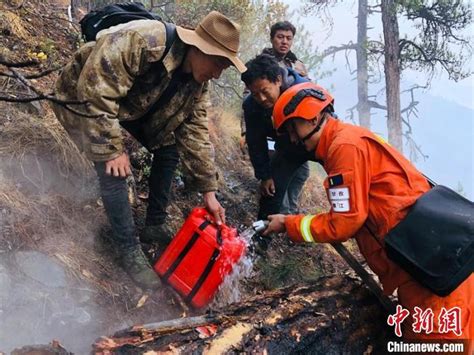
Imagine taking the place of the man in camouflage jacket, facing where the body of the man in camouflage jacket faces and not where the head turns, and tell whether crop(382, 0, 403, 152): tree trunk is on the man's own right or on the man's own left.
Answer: on the man's own left

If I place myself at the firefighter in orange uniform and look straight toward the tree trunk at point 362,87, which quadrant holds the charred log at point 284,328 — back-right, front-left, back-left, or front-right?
back-left

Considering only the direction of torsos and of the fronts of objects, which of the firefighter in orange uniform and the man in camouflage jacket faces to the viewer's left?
the firefighter in orange uniform

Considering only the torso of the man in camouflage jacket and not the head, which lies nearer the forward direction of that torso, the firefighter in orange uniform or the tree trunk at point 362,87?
the firefighter in orange uniform

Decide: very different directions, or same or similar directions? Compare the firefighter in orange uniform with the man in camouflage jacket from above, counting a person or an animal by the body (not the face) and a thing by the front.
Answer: very different directions

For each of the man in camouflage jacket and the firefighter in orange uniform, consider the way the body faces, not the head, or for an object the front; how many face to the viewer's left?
1

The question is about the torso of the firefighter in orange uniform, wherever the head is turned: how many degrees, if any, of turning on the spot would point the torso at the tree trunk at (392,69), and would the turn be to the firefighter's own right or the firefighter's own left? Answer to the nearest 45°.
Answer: approximately 90° to the firefighter's own right

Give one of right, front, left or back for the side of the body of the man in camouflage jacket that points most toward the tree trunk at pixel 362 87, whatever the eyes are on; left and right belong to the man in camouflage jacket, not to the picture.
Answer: left

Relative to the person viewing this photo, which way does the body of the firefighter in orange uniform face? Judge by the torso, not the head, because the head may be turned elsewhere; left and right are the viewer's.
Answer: facing to the left of the viewer

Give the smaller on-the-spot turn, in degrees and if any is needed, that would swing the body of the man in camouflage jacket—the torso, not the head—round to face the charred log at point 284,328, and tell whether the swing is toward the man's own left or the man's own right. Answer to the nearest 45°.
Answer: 0° — they already face it

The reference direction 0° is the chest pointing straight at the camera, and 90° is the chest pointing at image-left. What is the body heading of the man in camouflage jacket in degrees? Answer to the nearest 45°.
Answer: approximately 315°
